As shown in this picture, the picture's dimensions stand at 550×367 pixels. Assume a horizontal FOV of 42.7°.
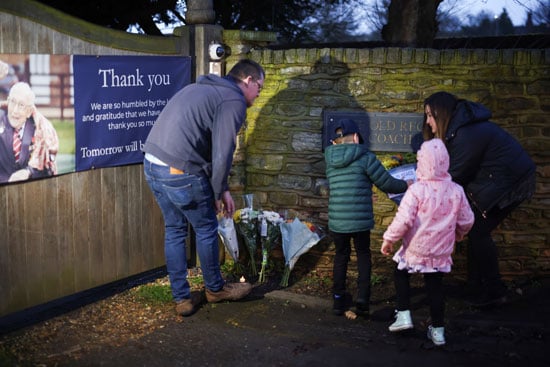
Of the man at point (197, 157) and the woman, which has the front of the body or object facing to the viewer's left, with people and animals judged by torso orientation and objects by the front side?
the woman

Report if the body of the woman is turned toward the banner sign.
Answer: yes

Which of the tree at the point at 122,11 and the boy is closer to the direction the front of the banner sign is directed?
the boy

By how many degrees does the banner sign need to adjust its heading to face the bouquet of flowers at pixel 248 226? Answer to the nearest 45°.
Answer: approximately 45° to its left

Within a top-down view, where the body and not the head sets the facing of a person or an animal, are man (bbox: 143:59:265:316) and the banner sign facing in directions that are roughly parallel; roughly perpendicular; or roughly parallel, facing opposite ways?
roughly perpendicular

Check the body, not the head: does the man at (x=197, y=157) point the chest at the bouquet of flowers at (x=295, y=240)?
yes

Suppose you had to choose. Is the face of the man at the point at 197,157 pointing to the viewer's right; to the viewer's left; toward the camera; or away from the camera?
to the viewer's right

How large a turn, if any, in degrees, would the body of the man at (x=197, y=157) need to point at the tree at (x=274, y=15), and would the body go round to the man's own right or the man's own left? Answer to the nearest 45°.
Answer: approximately 45° to the man's own left

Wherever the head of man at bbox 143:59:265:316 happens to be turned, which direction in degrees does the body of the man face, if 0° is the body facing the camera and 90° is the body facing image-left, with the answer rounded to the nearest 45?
approximately 225°

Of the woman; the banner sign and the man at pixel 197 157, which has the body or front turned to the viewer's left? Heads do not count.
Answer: the woman

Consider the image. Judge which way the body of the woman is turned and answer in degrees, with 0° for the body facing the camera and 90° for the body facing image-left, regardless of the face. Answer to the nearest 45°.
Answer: approximately 90°

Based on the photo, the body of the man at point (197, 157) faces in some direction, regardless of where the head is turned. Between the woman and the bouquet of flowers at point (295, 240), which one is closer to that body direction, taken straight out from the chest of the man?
the bouquet of flowers

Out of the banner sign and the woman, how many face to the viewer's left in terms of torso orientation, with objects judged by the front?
1

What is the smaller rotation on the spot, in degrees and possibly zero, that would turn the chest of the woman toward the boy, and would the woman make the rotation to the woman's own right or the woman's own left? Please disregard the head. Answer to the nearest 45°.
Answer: approximately 45° to the woman's own left

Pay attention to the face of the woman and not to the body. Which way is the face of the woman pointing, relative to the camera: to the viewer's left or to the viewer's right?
to the viewer's left
